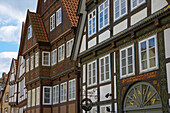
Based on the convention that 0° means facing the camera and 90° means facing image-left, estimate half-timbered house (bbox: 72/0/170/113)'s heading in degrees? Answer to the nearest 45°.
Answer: approximately 45°
